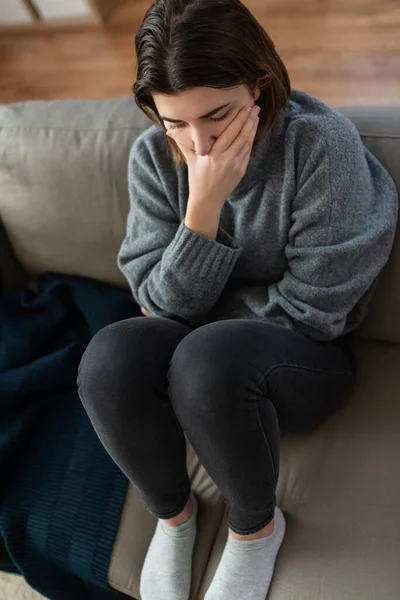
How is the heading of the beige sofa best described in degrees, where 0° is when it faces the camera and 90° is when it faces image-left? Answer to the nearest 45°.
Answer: approximately 0°

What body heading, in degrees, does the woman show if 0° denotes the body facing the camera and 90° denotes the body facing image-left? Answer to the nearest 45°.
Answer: approximately 45°
